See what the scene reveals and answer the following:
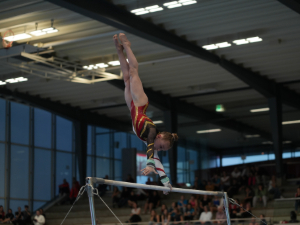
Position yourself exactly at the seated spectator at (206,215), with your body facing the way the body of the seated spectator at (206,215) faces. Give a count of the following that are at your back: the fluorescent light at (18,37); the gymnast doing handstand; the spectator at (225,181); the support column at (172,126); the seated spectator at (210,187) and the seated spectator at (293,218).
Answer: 3

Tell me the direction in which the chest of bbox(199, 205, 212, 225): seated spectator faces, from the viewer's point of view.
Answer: toward the camera

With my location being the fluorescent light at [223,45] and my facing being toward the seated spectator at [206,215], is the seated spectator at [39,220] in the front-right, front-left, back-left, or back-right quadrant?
front-left

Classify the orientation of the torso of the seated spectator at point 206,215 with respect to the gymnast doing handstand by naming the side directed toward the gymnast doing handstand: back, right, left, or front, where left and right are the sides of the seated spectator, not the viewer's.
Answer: front

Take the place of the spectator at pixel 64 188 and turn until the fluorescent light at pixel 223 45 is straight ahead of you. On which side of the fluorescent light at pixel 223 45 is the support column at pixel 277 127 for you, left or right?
left

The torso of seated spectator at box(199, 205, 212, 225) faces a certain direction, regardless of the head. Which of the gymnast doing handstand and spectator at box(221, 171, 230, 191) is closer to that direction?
the gymnast doing handstand

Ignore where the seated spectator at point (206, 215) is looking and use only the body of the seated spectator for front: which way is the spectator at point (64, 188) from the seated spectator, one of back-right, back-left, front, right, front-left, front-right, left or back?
back-right

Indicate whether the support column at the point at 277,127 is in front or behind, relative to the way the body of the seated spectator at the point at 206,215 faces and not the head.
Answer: behind

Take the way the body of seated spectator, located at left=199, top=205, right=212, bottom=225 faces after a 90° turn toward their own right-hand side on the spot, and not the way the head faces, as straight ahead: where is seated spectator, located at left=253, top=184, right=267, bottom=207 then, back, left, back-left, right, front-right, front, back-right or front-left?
back-right

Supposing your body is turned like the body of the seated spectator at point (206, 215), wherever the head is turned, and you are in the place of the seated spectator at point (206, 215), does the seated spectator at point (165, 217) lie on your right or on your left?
on your right

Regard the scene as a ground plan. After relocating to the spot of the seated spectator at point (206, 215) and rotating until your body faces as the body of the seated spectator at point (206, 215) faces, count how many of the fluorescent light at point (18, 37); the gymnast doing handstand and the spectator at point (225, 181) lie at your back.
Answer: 1

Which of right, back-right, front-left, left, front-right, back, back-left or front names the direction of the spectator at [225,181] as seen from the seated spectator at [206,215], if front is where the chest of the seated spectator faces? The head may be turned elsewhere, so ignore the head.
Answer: back

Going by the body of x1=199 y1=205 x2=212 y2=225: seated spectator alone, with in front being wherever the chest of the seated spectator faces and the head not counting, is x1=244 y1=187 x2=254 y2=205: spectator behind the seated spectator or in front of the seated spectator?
behind

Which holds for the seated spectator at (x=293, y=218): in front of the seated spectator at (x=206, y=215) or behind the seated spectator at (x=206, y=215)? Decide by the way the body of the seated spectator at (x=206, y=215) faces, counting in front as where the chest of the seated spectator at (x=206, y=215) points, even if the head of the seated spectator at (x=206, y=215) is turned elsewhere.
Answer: in front

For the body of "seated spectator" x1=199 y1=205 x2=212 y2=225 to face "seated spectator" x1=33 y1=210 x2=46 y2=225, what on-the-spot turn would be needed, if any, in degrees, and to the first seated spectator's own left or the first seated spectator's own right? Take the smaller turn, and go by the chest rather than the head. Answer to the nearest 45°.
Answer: approximately 90° to the first seated spectator's own right
